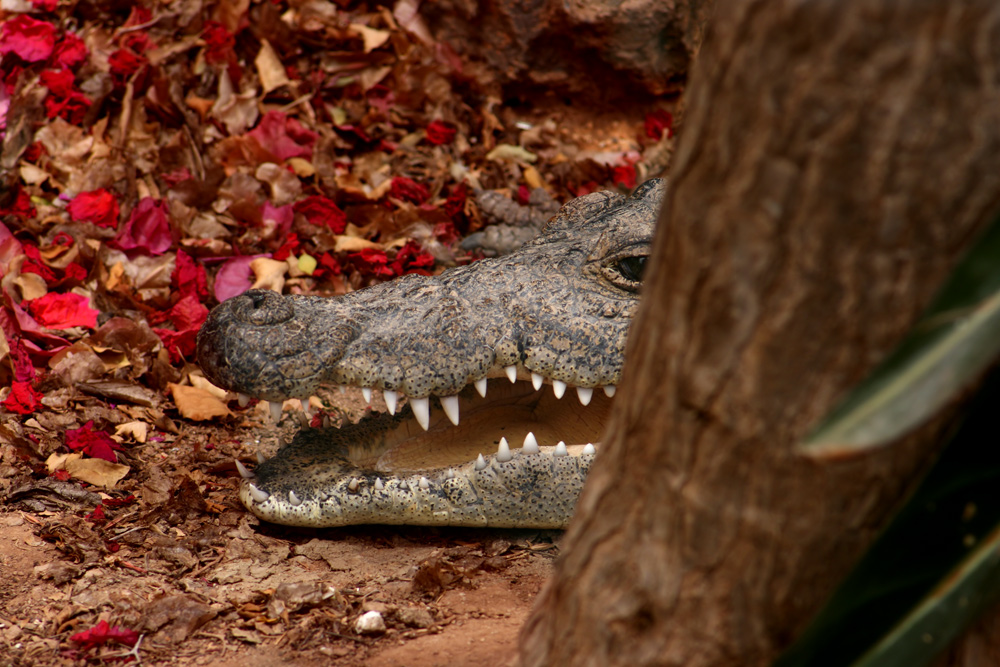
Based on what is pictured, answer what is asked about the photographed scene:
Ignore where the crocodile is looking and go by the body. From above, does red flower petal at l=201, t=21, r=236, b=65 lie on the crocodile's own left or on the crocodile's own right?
on the crocodile's own right

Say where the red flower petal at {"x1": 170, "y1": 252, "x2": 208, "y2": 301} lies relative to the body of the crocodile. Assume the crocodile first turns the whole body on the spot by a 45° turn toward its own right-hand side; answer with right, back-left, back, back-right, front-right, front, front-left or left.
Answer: front

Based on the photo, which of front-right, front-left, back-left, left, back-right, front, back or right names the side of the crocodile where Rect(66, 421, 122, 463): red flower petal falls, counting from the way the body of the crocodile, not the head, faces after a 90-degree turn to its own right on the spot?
left

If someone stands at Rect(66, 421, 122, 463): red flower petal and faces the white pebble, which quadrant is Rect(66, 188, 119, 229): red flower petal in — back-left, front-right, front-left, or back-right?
back-left

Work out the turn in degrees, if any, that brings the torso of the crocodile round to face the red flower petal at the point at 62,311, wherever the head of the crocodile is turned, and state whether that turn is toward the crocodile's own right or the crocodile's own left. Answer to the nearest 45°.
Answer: approximately 45° to the crocodile's own right

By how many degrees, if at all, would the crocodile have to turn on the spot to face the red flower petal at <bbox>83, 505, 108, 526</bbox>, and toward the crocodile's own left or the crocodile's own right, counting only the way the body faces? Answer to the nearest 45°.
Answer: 0° — it already faces it

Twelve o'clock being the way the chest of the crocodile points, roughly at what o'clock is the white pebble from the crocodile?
The white pebble is roughly at 9 o'clock from the crocodile.

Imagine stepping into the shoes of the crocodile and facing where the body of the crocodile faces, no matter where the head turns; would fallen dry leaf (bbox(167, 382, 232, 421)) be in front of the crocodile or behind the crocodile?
in front

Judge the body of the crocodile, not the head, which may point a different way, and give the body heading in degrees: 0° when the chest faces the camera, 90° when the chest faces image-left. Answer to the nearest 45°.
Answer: approximately 90°

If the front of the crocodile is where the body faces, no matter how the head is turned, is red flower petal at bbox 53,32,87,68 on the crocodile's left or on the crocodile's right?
on the crocodile's right
